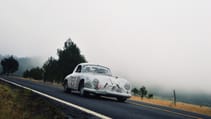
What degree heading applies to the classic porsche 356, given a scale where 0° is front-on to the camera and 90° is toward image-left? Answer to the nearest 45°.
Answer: approximately 315°
